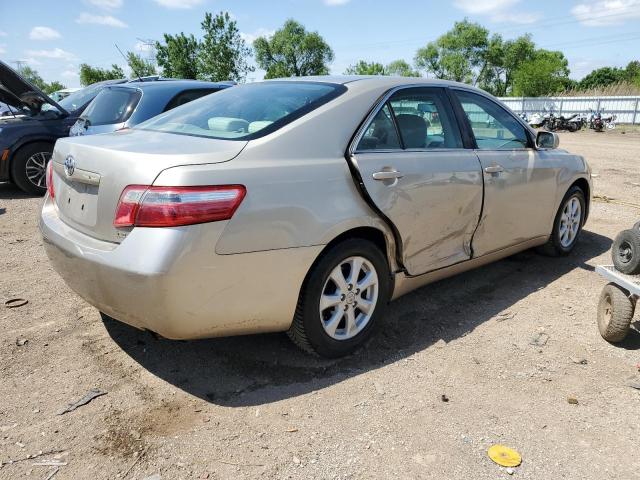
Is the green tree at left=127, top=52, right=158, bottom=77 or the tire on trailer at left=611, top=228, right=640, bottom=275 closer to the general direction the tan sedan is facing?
the tire on trailer

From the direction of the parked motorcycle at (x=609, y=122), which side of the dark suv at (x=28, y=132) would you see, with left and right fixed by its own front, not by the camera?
back

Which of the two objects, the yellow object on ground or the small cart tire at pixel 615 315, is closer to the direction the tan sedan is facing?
the small cart tire

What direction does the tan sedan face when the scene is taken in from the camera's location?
facing away from the viewer and to the right of the viewer

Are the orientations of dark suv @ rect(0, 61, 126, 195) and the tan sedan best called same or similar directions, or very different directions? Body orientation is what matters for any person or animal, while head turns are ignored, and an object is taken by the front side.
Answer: very different directions

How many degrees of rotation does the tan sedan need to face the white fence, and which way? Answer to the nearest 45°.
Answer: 0° — it already faces it

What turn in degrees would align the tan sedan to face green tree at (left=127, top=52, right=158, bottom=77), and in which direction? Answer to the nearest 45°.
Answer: approximately 45° to its left

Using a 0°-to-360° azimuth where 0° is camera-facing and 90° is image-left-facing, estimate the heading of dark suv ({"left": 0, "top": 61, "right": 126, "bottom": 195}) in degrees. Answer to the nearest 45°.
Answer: approximately 45°

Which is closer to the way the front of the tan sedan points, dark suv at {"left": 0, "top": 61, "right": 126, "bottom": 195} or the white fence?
the white fence
